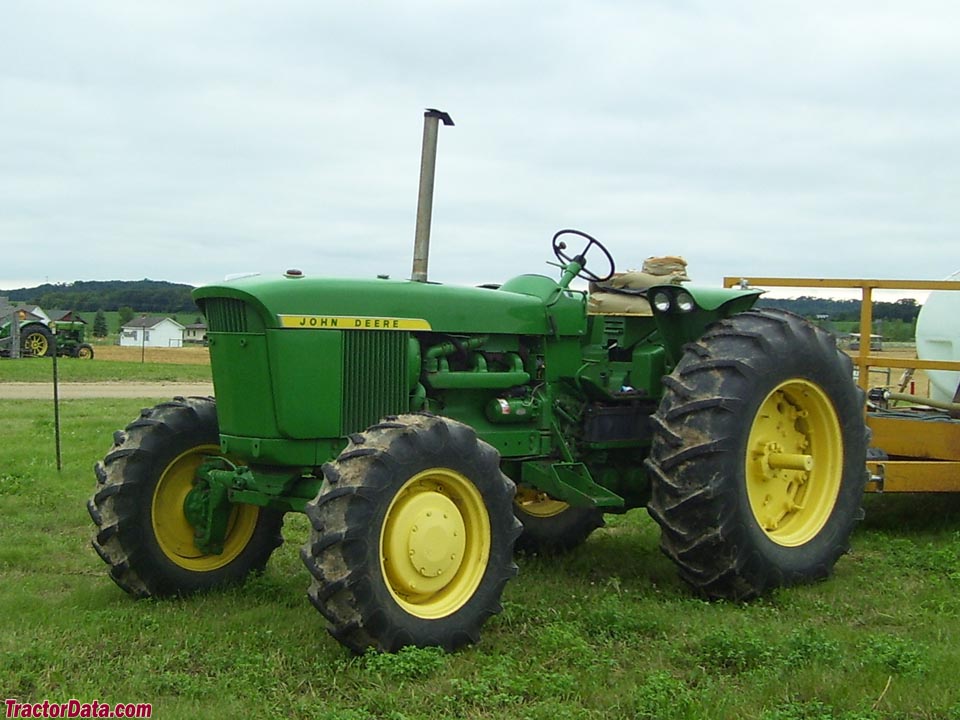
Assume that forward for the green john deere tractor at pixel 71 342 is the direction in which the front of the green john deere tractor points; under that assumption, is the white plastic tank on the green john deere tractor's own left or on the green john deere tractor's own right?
on the green john deere tractor's own right

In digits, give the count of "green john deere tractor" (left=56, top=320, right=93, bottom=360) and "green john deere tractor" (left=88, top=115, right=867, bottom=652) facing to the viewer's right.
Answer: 1

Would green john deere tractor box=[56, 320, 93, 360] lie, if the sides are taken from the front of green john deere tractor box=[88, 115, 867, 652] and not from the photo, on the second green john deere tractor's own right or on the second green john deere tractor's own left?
on the second green john deere tractor's own right

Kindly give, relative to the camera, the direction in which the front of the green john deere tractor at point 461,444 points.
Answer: facing the viewer and to the left of the viewer

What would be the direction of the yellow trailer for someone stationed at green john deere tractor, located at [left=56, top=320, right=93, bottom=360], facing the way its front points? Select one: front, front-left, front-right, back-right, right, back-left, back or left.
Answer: right

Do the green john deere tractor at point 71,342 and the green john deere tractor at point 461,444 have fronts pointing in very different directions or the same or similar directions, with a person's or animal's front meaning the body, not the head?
very different directions

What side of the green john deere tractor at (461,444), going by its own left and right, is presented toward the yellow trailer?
back

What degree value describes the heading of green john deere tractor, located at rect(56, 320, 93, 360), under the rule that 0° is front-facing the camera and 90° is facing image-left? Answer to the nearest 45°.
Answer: approximately 270°
